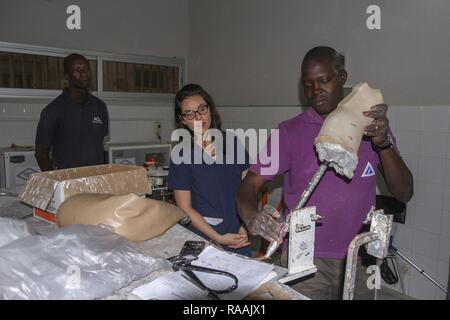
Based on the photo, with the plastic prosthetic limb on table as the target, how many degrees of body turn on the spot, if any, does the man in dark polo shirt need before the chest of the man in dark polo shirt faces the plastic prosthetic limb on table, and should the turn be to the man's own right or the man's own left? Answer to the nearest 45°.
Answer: approximately 45° to the man's own right

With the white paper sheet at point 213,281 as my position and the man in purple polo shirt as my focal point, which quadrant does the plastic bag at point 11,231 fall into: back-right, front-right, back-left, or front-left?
back-left

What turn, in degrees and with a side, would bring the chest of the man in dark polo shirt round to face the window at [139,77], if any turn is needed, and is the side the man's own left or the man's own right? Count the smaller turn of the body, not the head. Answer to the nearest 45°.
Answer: approximately 90° to the man's own left

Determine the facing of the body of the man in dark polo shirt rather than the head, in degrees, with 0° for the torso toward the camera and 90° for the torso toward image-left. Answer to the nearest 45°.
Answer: approximately 315°

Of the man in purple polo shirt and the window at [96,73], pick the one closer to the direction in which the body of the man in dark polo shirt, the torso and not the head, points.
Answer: the man in purple polo shirt

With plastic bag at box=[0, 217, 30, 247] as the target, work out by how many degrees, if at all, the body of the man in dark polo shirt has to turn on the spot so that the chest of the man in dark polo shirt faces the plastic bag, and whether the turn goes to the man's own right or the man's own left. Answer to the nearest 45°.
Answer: approximately 45° to the man's own right

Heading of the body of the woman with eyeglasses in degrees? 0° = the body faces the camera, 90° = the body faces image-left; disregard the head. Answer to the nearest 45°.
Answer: approximately 315°

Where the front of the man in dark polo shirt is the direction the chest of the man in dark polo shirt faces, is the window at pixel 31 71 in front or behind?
behind

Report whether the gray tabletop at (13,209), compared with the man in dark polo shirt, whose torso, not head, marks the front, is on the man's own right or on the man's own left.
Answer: on the man's own right

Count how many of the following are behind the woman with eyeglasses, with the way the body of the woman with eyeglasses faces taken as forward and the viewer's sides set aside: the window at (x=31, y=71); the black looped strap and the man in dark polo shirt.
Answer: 2
